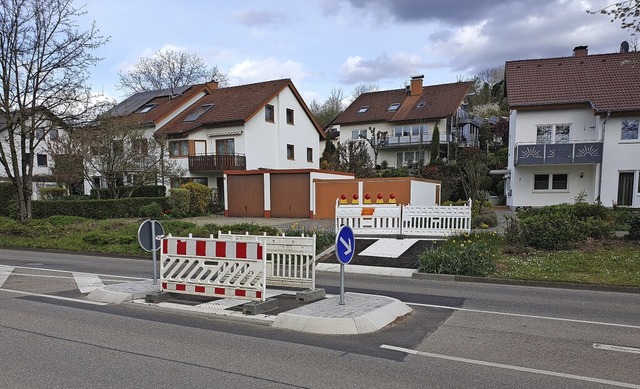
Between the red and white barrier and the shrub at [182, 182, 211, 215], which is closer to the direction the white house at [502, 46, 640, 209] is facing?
the red and white barrier

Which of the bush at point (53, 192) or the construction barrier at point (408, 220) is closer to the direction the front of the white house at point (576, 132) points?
the construction barrier

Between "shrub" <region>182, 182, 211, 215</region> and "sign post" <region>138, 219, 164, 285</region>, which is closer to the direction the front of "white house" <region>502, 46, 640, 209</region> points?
the sign post

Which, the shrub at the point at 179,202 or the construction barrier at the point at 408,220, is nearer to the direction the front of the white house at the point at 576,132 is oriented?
the construction barrier

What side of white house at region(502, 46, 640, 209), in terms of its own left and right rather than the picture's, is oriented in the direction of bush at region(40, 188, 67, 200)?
right

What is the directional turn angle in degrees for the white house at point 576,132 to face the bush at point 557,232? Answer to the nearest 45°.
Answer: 0° — it already faces it

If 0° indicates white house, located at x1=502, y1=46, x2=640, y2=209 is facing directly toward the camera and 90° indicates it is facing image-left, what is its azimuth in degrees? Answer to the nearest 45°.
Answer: approximately 0°
